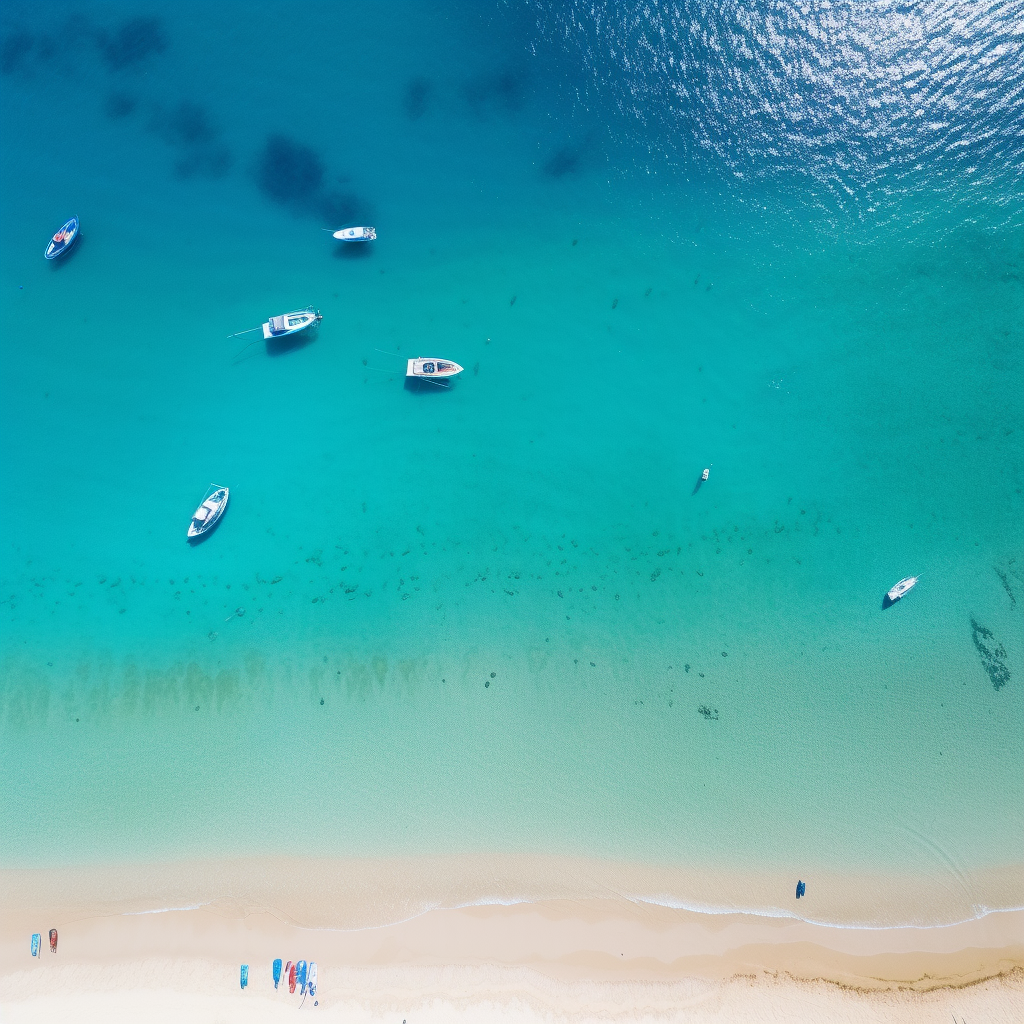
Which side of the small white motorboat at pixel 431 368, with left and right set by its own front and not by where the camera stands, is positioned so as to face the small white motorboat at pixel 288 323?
back

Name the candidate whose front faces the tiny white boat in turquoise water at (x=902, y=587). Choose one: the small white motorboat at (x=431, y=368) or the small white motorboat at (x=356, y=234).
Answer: the small white motorboat at (x=431, y=368)

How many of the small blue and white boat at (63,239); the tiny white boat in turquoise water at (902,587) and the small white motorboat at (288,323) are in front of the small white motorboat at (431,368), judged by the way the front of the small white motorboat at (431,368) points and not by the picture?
1

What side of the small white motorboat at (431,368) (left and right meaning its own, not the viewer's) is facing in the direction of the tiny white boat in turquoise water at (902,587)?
front

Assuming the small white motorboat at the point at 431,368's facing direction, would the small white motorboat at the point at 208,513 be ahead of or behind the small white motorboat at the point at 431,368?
behind

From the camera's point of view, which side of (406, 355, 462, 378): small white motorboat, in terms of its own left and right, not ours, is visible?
right

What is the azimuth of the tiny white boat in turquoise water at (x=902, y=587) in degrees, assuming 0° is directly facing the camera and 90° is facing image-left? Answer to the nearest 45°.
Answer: approximately 225°
